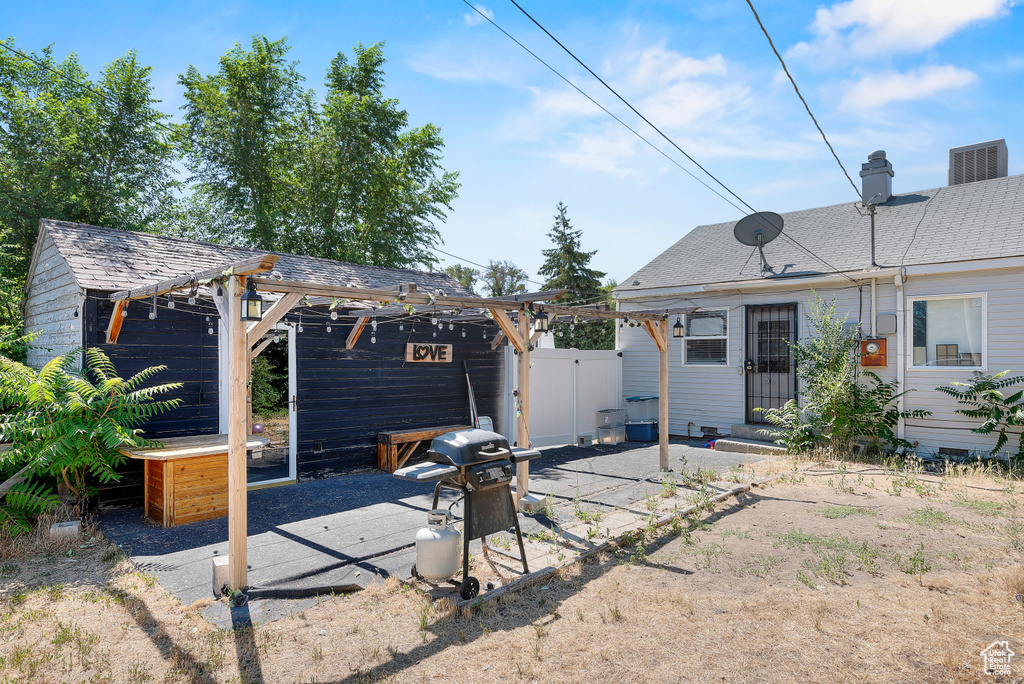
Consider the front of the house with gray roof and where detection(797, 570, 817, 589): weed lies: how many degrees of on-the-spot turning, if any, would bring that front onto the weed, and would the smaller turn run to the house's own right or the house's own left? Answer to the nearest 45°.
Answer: approximately 45° to the house's own left

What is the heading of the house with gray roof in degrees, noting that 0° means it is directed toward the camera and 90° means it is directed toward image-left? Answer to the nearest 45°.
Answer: approximately 45°

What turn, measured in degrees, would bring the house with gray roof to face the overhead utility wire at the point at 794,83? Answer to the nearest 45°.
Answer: approximately 45° to its left

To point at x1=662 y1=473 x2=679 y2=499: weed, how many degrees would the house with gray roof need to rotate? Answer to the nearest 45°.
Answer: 0° — it already faces it

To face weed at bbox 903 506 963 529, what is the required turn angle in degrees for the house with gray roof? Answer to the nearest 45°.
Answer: approximately 45° to its left

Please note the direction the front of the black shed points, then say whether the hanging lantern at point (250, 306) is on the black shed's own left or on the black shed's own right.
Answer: on the black shed's own right

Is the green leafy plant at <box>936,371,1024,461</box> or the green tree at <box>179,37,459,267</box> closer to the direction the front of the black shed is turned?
the green leafy plant

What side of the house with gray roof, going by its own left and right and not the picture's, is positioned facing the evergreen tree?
right
